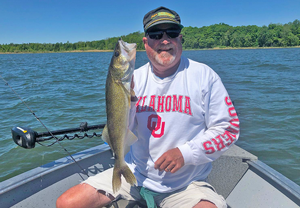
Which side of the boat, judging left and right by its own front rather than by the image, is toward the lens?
back
